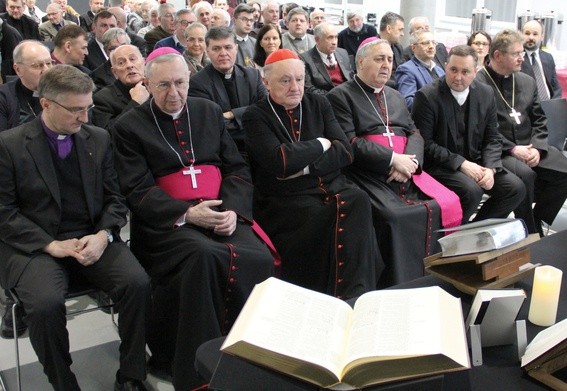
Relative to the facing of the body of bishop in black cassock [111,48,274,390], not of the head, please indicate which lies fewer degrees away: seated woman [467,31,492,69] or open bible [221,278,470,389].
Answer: the open bible

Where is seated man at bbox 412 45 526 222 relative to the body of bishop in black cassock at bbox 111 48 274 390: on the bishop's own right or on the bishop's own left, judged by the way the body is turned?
on the bishop's own left

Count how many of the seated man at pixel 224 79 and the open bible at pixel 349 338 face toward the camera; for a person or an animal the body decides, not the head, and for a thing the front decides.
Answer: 2

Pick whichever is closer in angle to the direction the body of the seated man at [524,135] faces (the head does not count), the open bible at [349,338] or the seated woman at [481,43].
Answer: the open bible

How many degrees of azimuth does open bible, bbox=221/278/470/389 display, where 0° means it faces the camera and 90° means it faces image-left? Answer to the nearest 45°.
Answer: approximately 0°

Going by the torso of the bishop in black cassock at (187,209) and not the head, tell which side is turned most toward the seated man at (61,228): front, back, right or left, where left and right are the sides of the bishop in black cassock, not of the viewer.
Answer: right

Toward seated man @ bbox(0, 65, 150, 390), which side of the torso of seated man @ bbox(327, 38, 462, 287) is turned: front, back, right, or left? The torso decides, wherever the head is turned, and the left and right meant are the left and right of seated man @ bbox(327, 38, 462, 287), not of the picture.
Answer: right

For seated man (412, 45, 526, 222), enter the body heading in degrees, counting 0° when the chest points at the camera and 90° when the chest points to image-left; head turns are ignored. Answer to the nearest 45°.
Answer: approximately 315°

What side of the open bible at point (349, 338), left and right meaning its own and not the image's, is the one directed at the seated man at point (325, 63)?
back

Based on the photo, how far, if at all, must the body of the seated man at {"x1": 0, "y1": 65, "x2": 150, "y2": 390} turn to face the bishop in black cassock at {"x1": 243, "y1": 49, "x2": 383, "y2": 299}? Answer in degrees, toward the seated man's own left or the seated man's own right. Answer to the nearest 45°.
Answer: approximately 45° to the seated man's own left
